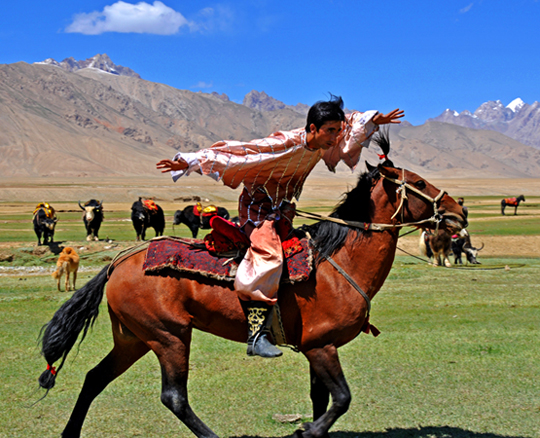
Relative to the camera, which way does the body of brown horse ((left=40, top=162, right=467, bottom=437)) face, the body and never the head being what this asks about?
to the viewer's right

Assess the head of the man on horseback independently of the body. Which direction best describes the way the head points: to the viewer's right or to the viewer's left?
to the viewer's right
